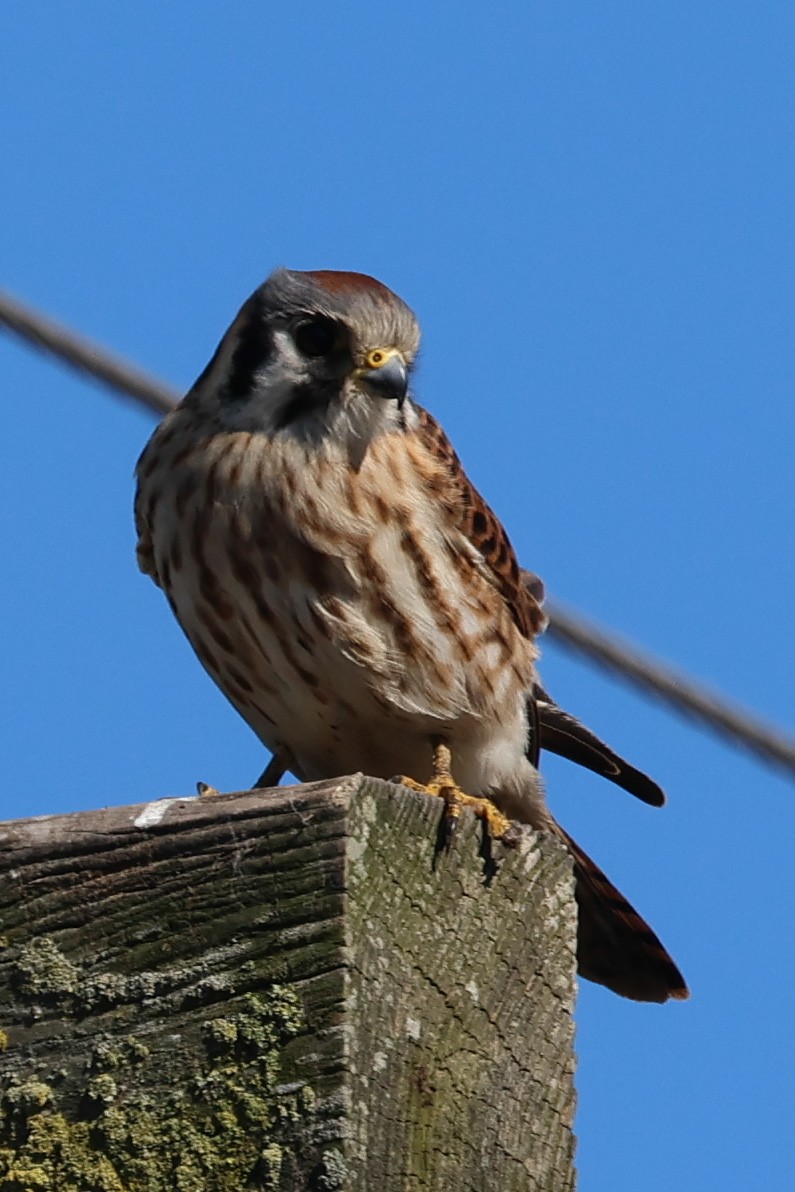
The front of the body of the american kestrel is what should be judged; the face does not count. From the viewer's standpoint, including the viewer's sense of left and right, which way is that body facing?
facing the viewer and to the left of the viewer
